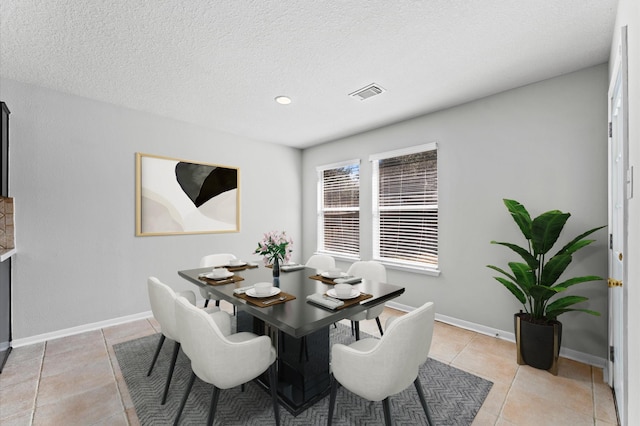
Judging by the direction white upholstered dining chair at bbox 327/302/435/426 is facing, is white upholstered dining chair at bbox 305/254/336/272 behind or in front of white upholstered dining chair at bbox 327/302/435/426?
in front

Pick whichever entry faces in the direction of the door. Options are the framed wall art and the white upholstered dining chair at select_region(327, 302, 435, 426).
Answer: the framed wall art

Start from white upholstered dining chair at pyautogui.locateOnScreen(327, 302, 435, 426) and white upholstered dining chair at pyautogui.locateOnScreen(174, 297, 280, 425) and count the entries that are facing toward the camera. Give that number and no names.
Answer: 0

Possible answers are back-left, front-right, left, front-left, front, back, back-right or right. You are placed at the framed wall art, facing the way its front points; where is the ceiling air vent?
front

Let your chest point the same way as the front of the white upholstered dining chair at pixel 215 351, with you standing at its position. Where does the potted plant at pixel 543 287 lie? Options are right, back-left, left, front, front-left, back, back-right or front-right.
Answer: front-right

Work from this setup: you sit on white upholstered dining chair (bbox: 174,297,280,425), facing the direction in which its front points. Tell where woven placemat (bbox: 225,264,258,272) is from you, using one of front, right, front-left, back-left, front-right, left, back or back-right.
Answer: front-left

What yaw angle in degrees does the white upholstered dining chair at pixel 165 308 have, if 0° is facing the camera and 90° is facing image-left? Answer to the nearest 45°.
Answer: approximately 225°

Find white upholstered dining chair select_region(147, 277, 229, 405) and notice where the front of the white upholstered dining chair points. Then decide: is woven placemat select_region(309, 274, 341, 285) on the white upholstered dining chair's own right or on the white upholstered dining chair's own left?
on the white upholstered dining chair's own right

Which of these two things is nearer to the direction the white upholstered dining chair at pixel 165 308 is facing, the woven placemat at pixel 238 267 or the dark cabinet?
the woven placemat

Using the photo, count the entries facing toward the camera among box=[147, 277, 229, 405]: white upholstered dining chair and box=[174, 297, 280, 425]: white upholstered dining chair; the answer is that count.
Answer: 0

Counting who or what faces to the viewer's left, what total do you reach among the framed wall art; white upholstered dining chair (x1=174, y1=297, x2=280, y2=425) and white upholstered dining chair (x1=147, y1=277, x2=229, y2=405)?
0

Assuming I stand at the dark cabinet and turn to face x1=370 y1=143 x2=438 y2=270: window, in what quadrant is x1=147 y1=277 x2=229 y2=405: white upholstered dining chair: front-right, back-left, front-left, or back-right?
front-right

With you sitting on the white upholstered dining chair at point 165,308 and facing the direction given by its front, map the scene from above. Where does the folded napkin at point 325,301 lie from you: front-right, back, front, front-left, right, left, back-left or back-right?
right

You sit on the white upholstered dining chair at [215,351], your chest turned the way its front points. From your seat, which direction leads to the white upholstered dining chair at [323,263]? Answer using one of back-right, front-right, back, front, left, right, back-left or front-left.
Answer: front

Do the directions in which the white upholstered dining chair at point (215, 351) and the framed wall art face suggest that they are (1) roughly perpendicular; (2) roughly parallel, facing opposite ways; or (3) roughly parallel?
roughly perpendicular

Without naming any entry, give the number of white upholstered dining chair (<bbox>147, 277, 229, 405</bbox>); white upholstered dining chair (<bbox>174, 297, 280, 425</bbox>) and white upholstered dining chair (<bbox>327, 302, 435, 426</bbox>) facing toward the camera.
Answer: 0

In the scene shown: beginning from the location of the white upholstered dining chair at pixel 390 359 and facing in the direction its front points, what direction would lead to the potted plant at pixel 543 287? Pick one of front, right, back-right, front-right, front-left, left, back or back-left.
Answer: right

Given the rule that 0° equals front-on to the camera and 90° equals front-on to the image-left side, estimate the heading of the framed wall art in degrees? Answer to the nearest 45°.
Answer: approximately 315°
